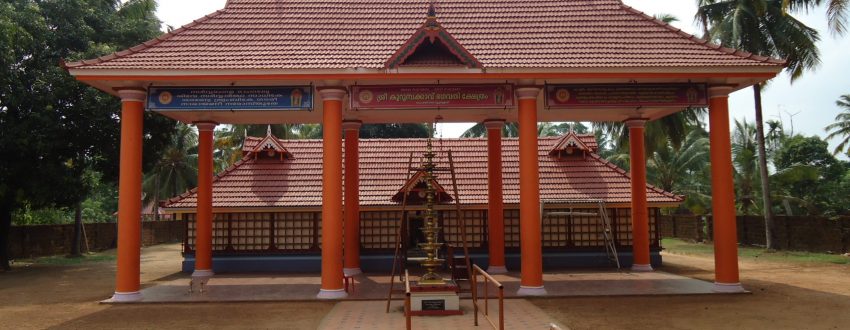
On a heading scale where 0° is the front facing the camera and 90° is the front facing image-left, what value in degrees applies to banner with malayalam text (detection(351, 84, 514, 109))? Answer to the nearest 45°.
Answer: approximately 0°

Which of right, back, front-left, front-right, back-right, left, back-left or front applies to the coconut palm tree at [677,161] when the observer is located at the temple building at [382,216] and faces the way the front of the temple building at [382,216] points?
back-left

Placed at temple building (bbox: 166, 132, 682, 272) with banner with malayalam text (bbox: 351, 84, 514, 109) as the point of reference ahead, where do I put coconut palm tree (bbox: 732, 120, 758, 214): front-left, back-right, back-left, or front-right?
back-left

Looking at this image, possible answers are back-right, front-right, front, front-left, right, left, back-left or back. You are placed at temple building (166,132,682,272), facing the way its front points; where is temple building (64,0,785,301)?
front

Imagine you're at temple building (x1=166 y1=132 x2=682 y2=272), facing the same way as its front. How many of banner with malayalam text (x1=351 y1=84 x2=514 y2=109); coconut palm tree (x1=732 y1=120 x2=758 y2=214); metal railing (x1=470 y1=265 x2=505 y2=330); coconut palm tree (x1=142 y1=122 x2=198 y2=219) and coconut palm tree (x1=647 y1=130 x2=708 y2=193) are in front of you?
2

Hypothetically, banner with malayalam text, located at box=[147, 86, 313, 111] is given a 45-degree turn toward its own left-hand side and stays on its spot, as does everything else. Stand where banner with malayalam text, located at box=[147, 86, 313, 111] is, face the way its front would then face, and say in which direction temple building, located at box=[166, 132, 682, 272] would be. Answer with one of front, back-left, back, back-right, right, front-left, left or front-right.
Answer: left

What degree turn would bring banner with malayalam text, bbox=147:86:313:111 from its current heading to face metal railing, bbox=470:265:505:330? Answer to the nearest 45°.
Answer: approximately 45° to its left

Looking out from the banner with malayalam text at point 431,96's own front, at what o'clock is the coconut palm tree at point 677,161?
The coconut palm tree is roughly at 7 o'clock from the banner with malayalam text.

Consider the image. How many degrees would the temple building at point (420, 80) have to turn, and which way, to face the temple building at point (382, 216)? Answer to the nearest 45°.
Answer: approximately 180°

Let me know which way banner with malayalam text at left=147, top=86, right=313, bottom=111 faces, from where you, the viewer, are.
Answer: facing the viewer

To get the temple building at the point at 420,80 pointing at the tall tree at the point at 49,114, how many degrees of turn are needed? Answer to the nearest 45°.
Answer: approximately 135° to its right

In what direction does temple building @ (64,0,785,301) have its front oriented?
toward the camera

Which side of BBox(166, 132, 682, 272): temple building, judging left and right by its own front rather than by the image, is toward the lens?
front
